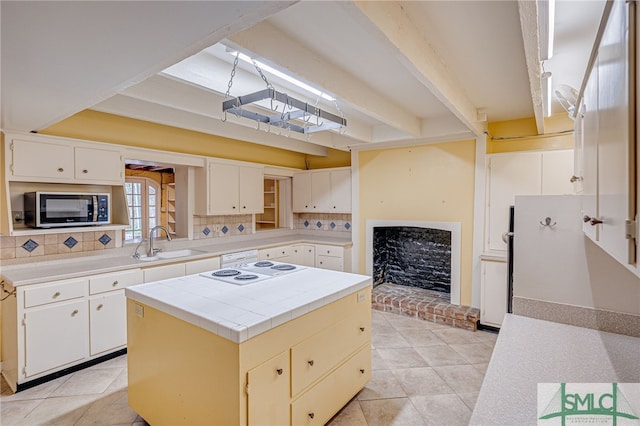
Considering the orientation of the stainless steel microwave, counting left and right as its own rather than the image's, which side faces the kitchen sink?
left

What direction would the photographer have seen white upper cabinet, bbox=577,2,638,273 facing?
facing to the left of the viewer

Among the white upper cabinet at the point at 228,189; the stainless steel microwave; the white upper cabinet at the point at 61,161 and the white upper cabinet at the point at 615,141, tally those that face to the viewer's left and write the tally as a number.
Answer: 1

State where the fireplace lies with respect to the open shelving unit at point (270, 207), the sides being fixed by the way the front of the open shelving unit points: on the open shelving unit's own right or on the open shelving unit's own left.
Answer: on the open shelving unit's own left

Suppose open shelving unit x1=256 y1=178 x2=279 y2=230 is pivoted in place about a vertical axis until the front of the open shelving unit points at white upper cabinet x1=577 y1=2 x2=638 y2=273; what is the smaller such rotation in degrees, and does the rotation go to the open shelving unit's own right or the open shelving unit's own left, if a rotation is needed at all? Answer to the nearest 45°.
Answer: approximately 45° to the open shelving unit's own left

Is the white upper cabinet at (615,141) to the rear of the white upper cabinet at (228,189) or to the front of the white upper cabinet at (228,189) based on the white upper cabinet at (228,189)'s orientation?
to the front

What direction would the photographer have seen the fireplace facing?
facing the viewer and to the left of the viewer

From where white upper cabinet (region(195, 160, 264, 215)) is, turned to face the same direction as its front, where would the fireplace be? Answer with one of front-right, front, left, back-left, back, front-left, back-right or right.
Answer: front-left

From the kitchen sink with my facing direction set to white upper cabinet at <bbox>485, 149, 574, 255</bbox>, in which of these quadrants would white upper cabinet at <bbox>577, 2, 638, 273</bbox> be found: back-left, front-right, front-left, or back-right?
front-right

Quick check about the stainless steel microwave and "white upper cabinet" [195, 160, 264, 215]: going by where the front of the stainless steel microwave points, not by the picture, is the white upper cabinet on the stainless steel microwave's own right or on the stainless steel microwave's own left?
on the stainless steel microwave's own left

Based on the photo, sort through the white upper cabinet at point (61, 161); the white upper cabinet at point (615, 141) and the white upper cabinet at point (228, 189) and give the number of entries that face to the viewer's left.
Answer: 1

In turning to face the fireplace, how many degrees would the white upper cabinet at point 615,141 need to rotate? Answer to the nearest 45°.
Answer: approximately 45° to its right

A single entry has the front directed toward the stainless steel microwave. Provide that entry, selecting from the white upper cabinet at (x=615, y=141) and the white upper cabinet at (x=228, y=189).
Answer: the white upper cabinet at (x=615, y=141)

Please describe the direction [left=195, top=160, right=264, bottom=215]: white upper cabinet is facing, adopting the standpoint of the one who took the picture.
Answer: facing the viewer and to the right of the viewer

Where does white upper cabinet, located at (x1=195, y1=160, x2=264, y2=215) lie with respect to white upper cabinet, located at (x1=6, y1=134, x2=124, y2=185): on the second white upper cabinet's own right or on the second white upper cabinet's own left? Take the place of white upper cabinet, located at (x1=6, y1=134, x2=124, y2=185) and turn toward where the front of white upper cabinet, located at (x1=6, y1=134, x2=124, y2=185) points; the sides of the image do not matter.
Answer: on the second white upper cabinet's own left
